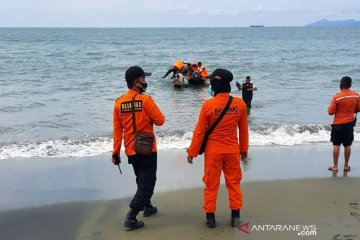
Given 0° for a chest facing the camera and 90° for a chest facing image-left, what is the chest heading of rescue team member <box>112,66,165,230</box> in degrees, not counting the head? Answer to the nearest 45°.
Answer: approximately 225°

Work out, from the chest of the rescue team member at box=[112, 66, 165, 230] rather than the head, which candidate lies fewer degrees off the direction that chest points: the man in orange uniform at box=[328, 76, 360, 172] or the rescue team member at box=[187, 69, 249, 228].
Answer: the man in orange uniform

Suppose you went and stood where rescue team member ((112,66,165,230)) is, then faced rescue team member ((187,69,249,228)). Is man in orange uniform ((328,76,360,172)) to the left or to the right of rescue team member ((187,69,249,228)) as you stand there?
left

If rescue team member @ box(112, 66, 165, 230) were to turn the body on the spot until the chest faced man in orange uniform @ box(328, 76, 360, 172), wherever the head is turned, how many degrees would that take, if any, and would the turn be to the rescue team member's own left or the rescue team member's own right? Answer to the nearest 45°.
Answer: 0° — they already face them

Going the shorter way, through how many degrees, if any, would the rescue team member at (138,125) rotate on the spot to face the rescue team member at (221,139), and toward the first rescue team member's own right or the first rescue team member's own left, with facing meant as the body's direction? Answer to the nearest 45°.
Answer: approximately 45° to the first rescue team member's own right
